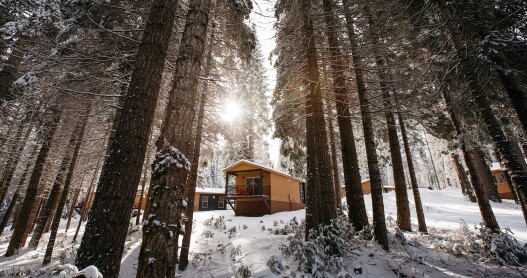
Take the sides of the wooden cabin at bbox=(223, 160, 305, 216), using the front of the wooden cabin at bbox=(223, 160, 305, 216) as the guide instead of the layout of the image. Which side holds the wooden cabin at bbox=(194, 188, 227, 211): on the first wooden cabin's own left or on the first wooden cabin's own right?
on the first wooden cabin's own right

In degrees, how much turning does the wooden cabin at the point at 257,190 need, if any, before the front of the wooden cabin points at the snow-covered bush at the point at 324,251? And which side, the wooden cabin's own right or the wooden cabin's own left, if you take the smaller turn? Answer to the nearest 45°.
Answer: approximately 45° to the wooden cabin's own left

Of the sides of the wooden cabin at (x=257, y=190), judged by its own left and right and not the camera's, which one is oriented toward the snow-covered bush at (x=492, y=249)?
left

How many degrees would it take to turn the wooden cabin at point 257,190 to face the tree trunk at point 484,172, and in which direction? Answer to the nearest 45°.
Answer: approximately 135° to its left

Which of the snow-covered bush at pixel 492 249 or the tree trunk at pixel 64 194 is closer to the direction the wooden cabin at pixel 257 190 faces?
the tree trunk

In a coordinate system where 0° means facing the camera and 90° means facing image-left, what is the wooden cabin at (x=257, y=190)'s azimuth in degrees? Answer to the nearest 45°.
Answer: approximately 45°

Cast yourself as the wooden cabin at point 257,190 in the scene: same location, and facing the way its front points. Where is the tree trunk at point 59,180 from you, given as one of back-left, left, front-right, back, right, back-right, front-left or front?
front

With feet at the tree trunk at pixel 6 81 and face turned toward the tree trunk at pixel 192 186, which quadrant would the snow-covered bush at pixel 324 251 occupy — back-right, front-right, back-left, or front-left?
front-right

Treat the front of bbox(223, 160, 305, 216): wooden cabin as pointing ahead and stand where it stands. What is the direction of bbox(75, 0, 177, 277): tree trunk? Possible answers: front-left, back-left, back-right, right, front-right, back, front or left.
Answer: front-left

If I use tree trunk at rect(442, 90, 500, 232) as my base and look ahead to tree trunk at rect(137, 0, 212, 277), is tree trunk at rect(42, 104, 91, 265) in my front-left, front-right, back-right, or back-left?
front-right

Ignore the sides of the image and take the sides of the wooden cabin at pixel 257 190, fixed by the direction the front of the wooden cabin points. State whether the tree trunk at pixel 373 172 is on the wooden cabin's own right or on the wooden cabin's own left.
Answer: on the wooden cabin's own left

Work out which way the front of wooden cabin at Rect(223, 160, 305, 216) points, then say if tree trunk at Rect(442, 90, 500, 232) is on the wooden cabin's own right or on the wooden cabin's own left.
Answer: on the wooden cabin's own left

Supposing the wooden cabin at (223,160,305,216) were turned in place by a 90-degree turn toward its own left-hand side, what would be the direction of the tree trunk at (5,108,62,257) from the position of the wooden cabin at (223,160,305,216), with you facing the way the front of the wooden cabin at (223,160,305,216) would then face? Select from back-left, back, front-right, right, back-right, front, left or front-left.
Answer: right
